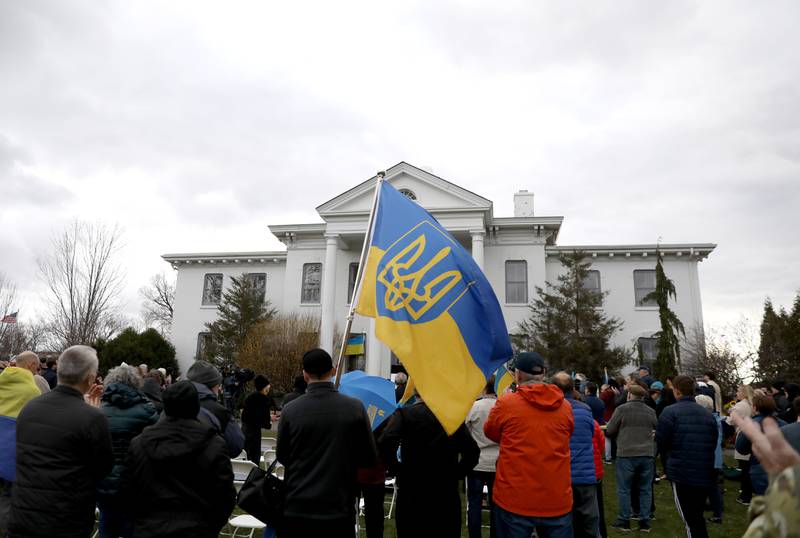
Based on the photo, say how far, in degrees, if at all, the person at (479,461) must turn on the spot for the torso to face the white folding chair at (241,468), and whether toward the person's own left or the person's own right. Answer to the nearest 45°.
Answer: approximately 90° to the person's own left

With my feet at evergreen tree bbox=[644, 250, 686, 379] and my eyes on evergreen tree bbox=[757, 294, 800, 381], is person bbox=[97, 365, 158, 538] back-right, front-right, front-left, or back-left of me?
back-right

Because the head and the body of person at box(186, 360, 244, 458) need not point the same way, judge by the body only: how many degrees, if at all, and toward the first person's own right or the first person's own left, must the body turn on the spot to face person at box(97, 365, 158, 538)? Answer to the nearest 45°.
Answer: approximately 135° to the first person's own left

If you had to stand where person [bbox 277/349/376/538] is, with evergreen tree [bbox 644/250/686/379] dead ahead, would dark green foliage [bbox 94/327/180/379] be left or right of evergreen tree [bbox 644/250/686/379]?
left

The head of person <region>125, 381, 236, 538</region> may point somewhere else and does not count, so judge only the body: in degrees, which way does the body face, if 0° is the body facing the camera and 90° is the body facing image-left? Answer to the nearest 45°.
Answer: approximately 180°

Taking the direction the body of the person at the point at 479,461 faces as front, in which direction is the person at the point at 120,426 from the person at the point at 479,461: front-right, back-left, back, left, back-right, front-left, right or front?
back-left

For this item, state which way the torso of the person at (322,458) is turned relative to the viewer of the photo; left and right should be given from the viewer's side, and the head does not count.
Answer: facing away from the viewer

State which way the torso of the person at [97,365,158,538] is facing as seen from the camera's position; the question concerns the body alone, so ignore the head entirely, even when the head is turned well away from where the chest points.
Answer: away from the camera

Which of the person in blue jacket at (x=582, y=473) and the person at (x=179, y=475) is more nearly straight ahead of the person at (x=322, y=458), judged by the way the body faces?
the person in blue jacket

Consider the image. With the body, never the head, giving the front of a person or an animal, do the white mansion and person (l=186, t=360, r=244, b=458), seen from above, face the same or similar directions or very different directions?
very different directions

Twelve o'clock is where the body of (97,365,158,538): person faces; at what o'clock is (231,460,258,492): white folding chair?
The white folding chair is roughly at 1 o'clock from the person.

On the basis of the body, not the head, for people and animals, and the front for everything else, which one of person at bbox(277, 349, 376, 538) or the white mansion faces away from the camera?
the person
